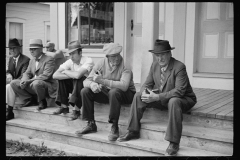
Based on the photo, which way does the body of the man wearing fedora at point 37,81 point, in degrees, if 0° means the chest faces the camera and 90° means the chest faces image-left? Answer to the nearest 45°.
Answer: approximately 45°

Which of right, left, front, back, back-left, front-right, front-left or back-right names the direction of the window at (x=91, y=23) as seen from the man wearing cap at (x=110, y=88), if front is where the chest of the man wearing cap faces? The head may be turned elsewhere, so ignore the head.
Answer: back-right

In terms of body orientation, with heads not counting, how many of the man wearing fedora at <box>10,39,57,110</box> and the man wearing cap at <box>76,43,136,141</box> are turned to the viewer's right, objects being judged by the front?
0

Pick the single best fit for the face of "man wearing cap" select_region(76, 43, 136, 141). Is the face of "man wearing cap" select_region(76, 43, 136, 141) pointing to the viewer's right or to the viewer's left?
to the viewer's left

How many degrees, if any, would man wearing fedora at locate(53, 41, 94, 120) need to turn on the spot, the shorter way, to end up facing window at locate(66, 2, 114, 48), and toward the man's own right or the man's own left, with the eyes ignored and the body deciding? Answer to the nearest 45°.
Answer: approximately 135° to the man's own right

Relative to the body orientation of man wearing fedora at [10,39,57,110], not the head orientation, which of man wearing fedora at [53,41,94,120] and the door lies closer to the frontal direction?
the man wearing fedora

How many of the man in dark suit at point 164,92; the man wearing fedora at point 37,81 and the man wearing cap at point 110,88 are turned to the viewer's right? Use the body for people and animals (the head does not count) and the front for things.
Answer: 0

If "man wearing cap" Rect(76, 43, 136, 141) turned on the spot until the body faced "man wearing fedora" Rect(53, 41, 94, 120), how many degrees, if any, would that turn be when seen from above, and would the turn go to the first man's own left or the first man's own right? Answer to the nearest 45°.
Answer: approximately 90° to the first man's own right

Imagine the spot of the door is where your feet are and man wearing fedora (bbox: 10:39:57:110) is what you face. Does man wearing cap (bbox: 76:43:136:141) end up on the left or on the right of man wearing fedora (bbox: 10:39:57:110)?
left
